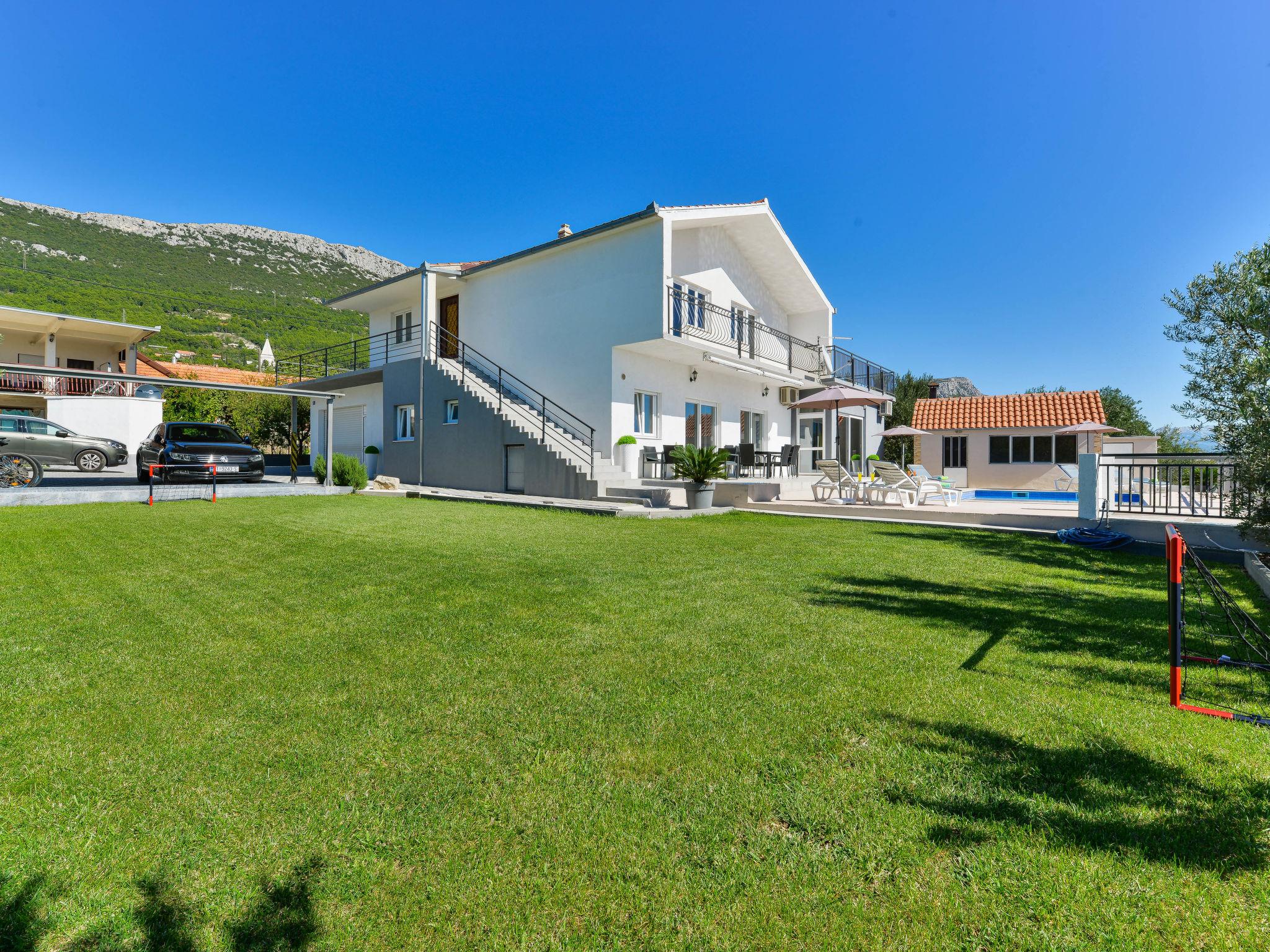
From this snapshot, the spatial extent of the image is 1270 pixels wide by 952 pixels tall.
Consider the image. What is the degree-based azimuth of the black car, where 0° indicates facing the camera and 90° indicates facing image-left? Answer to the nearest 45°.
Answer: approximately 315°

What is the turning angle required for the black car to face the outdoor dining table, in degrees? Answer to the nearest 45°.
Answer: approximately 45° to its left

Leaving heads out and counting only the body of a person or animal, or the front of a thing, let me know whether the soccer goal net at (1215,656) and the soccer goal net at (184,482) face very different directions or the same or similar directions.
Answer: very different directions

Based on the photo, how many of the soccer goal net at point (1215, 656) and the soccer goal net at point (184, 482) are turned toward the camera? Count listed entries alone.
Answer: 1

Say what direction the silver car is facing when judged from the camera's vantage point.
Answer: facing to the right of the viewer

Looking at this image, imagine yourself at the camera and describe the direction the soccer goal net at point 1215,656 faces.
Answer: facing to the left of the viewer
